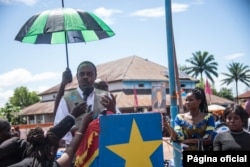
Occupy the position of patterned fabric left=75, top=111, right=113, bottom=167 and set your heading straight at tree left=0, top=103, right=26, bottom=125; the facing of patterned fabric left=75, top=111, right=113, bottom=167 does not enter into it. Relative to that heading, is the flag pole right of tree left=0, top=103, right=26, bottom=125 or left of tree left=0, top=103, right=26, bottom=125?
right

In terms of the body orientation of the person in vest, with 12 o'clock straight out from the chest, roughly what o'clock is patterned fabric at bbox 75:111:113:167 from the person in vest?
The patterned fabric is roughly at 12 o'clock from the person in vest.

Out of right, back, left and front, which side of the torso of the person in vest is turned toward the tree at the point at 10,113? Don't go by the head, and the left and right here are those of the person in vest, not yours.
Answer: back

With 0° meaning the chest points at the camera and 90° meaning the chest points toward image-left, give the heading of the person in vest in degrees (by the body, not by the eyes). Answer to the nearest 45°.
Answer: approximately 0°

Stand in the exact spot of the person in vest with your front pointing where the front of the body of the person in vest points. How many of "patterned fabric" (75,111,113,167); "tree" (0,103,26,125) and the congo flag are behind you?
1
